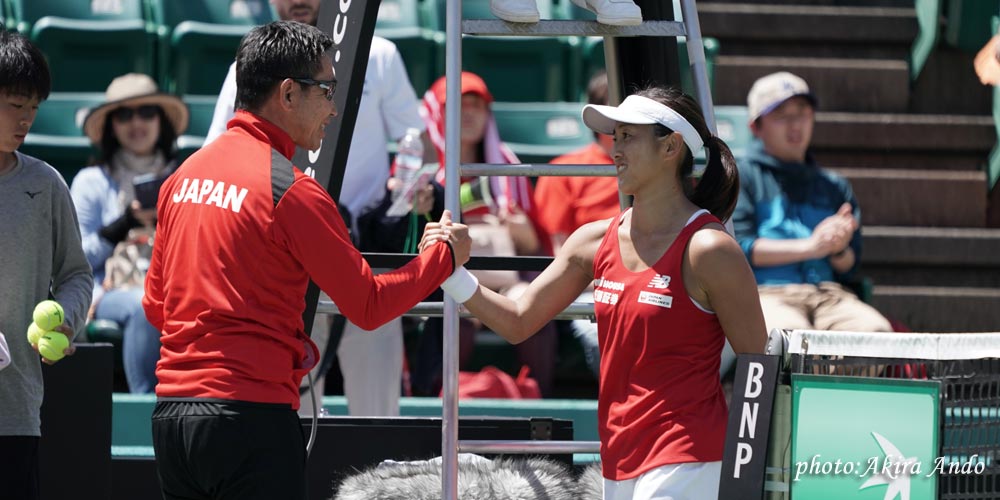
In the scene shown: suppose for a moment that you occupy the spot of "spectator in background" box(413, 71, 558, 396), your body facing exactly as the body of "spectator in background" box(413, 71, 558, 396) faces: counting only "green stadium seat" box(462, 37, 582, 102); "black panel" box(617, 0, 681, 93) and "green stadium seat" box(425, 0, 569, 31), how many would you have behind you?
2

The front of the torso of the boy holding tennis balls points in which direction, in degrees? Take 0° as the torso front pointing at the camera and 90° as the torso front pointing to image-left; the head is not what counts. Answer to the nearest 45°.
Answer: approximately 0°

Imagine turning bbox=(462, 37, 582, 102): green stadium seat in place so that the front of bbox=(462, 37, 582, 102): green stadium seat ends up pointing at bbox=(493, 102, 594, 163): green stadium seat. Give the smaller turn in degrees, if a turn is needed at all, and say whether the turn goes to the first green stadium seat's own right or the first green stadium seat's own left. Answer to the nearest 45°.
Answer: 0° — it already faces it

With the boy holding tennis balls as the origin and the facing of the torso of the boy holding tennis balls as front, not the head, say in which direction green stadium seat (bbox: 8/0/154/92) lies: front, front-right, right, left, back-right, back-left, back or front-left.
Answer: back

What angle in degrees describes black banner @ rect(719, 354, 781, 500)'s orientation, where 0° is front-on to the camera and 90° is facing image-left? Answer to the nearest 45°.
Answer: approximately 0°

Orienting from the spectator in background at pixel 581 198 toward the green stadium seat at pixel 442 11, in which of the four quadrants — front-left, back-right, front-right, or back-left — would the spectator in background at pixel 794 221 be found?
back-right

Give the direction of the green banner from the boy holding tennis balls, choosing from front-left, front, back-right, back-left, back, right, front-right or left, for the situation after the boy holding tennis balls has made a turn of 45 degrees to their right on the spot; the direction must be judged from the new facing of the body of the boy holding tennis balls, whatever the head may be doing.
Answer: left

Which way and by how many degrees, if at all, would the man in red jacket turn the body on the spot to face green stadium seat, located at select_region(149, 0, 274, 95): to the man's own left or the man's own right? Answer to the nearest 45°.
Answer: approximately 45° to the man's own left

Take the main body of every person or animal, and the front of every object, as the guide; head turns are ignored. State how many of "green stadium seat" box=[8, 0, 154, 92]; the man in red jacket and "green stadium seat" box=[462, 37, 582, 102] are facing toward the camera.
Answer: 2

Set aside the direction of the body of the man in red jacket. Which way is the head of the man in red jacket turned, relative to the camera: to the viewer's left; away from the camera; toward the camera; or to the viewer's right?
to the viewer's right

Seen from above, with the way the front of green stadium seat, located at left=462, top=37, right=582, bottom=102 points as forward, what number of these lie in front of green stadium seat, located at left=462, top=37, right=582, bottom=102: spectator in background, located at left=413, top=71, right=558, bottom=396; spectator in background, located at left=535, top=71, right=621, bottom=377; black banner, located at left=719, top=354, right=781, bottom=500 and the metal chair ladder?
4
